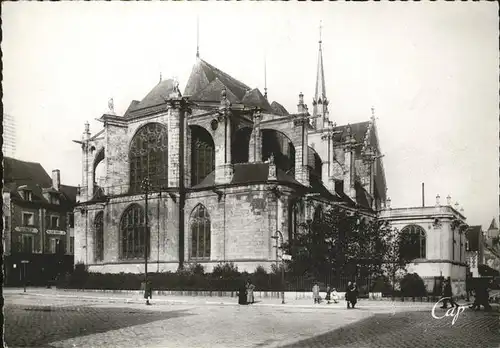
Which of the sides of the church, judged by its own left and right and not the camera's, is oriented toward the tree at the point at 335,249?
right

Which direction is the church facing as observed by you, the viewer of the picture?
facing away from the viewer and to the right of the viewer

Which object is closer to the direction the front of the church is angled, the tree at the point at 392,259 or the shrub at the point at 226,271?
the tree

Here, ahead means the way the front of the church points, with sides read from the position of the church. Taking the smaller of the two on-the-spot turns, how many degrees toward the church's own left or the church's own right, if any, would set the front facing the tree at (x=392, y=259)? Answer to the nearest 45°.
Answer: approximately 45° to the church's own right

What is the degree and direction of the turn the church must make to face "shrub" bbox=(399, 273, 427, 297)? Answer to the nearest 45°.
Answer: approximately 90° to its right

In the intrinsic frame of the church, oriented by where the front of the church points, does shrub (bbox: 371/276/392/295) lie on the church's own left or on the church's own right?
on the church's own right
